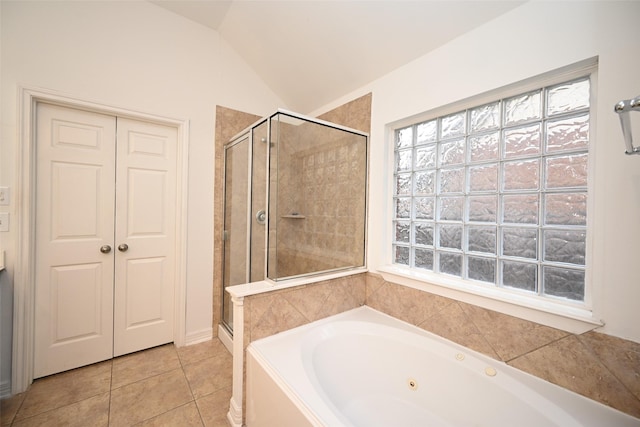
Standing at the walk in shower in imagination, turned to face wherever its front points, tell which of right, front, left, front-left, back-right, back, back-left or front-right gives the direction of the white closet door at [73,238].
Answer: front-right

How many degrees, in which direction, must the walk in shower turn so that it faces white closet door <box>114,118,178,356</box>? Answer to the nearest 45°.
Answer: approximately 45° to its right

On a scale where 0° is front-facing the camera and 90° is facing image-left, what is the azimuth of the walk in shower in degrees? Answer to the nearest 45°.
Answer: approximately 45°

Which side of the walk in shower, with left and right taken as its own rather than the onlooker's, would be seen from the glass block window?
left
